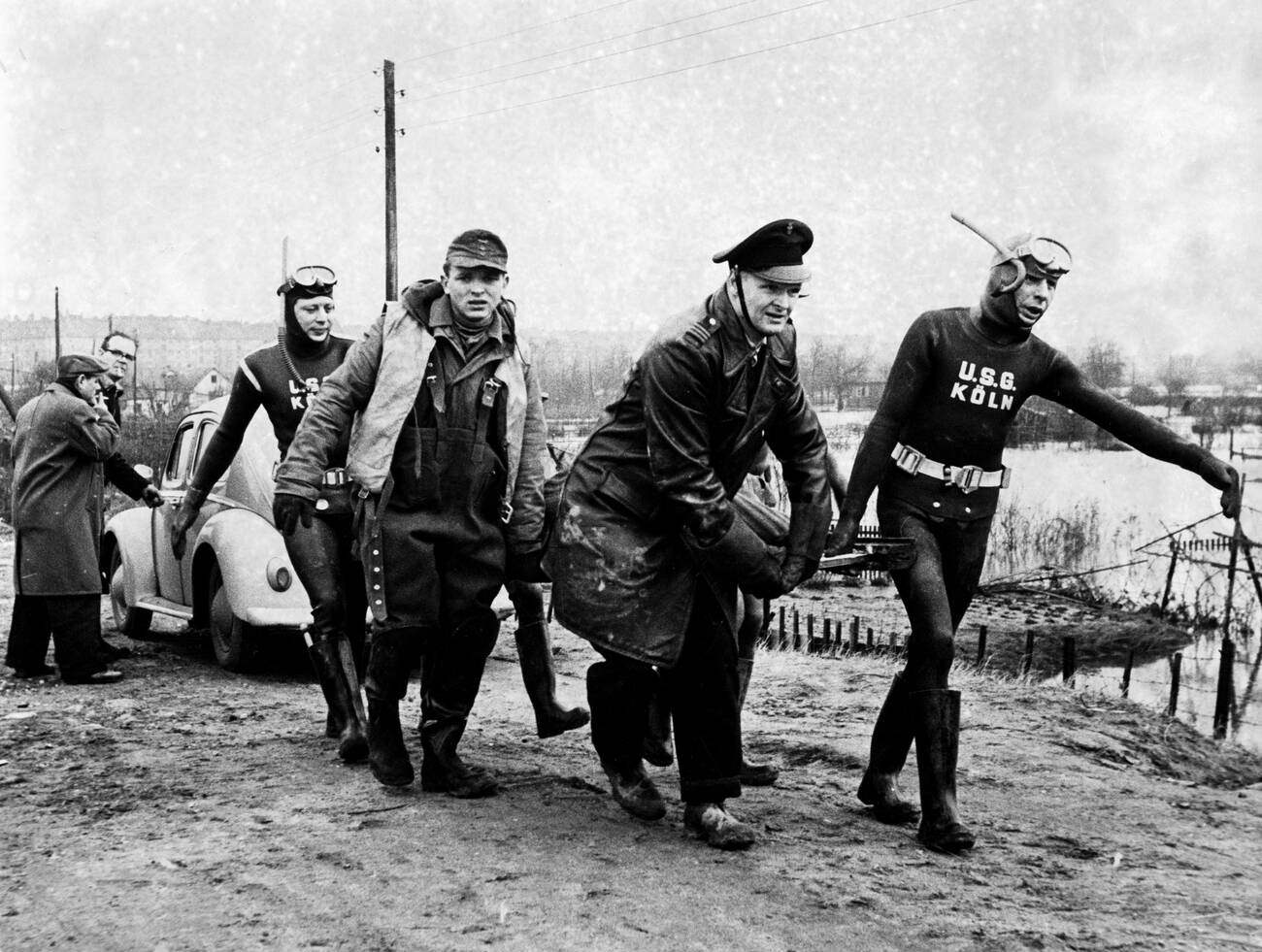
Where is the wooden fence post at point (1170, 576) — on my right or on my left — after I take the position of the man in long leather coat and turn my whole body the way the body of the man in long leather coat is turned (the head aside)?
on my left

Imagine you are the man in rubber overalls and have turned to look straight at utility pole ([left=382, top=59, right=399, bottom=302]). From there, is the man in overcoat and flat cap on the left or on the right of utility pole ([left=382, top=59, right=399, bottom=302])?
left

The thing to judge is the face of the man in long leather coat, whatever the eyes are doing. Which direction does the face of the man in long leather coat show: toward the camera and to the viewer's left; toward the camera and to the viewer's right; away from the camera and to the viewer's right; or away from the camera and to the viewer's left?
toward the camera and to the viewer's right

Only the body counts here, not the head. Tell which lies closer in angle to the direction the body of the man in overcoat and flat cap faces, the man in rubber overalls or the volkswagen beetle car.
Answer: the volkswagen beetle car

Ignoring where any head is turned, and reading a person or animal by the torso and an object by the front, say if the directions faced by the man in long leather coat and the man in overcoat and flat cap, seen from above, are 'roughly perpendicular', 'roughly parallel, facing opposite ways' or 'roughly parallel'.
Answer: roughly perpendicular

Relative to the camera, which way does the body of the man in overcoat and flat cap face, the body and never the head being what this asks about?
to the viewer's right

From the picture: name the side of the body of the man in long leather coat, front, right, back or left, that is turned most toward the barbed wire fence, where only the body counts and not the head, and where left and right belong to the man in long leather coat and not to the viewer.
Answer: left
